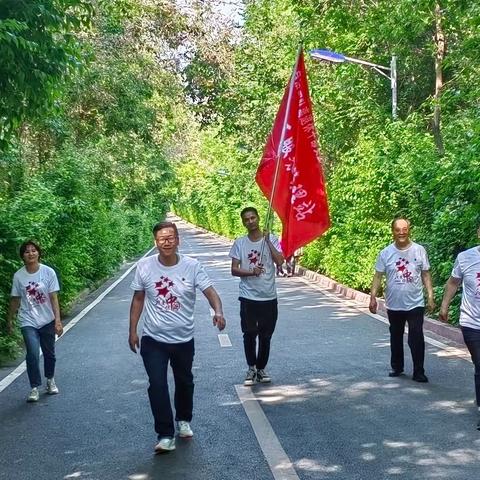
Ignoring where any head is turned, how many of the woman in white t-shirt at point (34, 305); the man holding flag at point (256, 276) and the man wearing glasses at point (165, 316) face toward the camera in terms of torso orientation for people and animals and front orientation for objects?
3

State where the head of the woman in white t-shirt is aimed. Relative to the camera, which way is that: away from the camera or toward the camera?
toward the camera

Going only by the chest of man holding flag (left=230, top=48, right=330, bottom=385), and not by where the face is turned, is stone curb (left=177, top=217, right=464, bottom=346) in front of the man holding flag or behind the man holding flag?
behind

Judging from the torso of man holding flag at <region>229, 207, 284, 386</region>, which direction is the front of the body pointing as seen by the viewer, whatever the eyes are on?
toward the camera

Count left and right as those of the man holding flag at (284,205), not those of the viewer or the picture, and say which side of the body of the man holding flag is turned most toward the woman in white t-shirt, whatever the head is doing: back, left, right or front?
right

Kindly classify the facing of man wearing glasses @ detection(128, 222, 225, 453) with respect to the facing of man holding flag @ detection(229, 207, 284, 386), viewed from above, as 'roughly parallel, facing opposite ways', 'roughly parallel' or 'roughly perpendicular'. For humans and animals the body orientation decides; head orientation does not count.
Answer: roughly parallel

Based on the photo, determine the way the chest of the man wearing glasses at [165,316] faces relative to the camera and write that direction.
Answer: toward the camera
